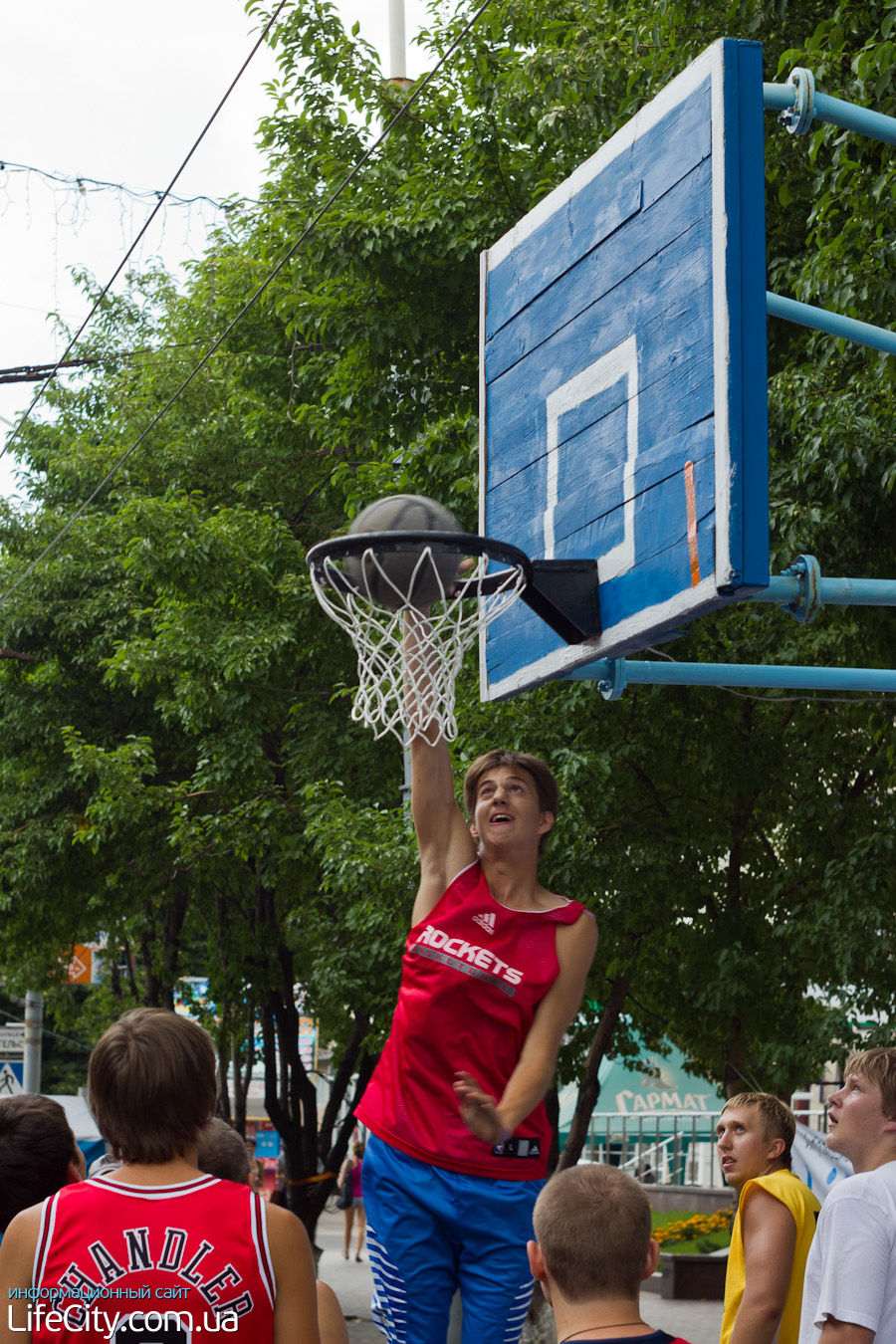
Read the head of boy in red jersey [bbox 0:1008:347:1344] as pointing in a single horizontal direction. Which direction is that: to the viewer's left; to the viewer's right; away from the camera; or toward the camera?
away from the camera

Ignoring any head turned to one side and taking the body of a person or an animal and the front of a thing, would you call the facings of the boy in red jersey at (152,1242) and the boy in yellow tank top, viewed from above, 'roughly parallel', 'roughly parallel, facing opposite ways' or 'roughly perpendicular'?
roughly perpendicular

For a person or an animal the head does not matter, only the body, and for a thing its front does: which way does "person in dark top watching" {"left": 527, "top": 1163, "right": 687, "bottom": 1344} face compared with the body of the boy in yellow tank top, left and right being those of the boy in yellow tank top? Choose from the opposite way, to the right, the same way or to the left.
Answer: to the right

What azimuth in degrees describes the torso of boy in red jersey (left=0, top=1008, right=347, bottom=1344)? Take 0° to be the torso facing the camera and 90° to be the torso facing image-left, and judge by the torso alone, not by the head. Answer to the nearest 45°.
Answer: approximately 180°

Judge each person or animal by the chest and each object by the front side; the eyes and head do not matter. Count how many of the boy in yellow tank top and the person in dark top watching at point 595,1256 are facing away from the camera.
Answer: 1

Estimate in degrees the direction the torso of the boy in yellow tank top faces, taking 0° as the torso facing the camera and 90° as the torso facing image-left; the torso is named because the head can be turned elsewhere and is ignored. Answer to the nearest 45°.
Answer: approximately 90°

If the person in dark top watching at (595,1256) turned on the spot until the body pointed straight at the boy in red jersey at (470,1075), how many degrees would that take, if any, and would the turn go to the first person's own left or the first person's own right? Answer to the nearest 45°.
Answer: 0° — they already face them

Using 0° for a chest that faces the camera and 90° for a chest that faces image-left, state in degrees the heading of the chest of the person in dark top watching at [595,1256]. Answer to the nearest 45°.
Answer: approximately 180°

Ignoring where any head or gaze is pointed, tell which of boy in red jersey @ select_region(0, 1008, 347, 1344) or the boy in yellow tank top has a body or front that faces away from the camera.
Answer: the boy in red jersey

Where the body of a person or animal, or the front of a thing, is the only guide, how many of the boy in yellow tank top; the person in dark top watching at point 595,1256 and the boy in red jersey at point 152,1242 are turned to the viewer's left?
1

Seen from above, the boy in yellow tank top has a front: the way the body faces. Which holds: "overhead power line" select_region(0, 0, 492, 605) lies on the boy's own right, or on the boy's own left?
on the boy's own right

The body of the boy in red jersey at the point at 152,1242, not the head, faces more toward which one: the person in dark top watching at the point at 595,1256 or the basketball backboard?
the basketball backboard
